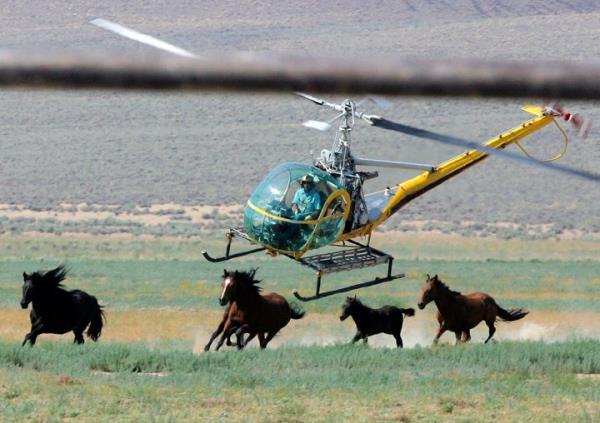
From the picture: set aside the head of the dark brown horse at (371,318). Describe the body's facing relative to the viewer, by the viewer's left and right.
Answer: facing to the left of the viewer

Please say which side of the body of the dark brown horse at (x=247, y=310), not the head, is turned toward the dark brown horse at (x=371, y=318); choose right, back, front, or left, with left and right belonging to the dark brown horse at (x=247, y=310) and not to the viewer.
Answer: back

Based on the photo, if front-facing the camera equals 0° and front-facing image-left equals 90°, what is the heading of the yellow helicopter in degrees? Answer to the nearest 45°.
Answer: approximately 45°

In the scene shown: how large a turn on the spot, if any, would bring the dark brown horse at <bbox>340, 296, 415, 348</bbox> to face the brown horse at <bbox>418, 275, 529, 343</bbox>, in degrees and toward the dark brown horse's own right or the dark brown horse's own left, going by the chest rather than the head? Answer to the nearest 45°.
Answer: approximately 135° to the dark brown horse's own right

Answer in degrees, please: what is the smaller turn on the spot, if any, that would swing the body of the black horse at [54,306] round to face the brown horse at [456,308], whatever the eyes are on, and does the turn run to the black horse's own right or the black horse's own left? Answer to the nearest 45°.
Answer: approximately 135° to the black horse's own left

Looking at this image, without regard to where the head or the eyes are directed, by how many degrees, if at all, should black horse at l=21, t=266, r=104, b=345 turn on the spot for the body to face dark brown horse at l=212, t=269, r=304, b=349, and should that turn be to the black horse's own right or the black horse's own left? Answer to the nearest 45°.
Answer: approximately 135° to the black horse's own left
